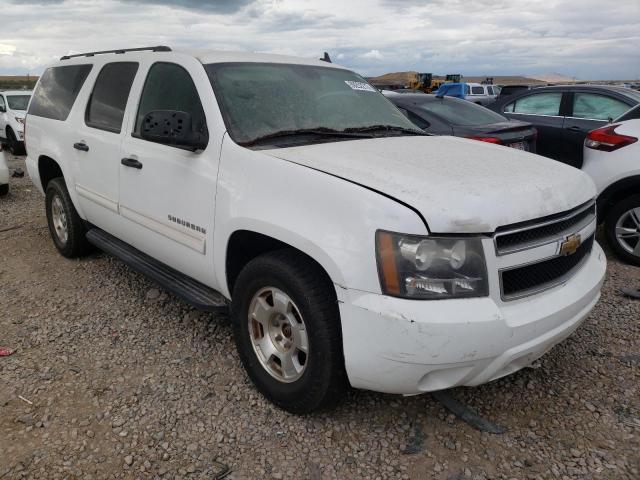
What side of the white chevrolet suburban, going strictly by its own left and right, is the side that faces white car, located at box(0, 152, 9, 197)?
back

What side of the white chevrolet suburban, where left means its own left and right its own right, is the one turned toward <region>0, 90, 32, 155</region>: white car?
back

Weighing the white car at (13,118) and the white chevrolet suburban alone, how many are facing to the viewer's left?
0

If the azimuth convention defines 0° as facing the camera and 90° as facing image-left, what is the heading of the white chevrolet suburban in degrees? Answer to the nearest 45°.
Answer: approximately 315°

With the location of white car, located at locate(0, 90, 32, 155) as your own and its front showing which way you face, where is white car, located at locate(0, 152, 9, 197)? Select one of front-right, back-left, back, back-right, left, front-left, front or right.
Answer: front-right

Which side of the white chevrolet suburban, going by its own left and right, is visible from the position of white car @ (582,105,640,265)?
left

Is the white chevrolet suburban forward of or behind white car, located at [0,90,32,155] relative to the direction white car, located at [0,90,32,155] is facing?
forward

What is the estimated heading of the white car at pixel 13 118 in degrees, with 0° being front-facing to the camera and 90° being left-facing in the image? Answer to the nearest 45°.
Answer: approximately 315°
